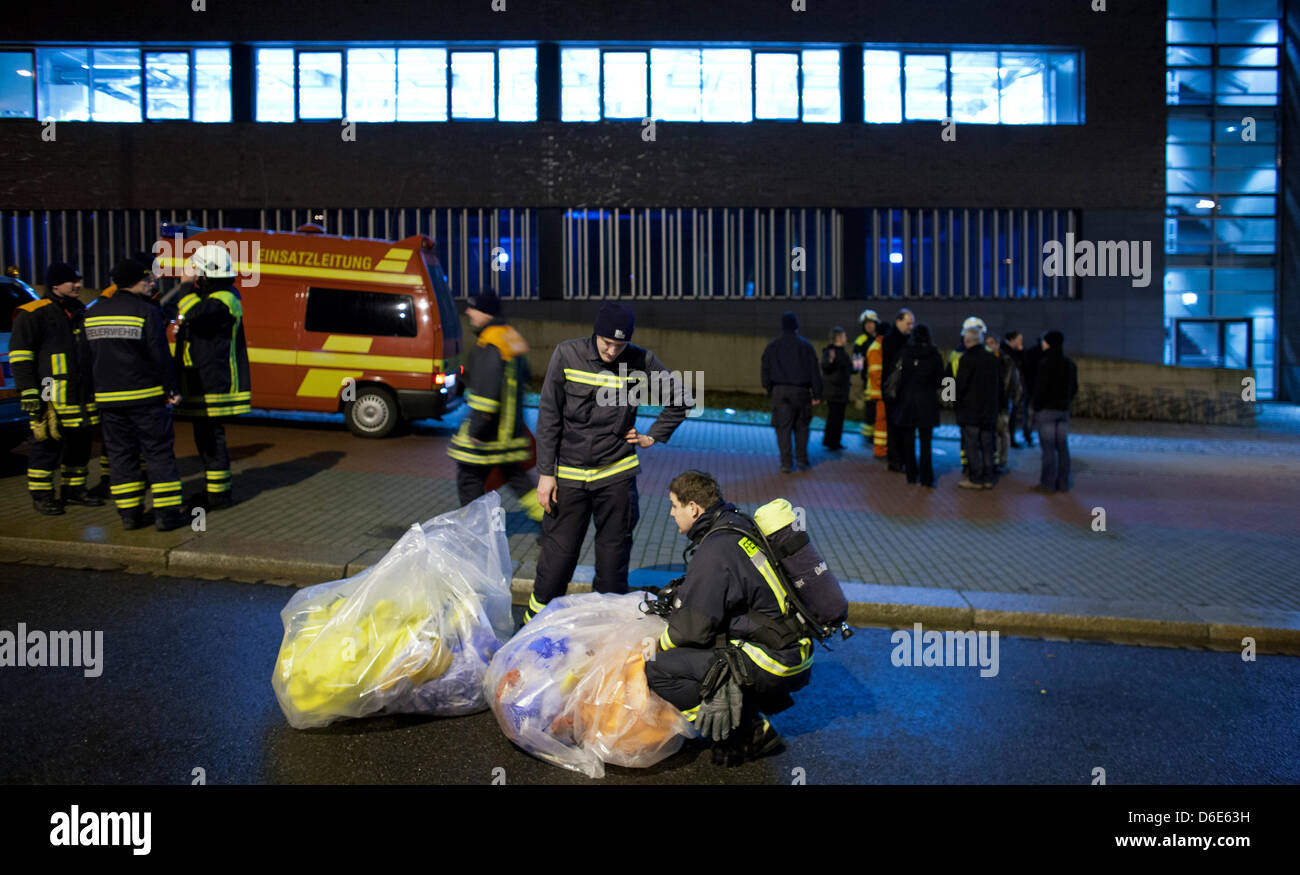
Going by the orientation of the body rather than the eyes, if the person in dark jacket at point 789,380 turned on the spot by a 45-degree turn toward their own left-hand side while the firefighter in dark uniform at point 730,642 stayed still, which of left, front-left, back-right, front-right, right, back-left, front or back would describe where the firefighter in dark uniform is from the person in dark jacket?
back-left

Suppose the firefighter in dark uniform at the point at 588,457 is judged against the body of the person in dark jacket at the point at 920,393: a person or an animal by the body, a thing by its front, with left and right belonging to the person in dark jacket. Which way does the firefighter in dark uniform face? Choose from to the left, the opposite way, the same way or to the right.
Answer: the opposite way

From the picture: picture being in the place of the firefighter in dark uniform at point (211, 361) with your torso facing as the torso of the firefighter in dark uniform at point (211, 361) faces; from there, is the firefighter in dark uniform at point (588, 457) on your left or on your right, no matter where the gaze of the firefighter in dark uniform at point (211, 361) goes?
on your left

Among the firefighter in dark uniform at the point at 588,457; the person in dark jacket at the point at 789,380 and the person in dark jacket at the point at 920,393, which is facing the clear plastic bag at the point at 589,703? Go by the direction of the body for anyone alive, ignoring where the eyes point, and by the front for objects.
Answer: the firefighter in dark uniform

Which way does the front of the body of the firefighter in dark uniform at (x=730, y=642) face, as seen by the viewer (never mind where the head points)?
to the viewer's left

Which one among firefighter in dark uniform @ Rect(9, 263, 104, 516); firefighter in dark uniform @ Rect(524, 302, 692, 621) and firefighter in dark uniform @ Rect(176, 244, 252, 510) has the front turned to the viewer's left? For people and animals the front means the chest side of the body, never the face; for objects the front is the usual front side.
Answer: firefighter in dark uniform @ Rect(176, 244, 252, 510)

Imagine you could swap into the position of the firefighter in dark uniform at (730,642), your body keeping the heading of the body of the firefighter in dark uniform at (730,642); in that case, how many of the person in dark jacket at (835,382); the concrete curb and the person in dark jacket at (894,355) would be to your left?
0

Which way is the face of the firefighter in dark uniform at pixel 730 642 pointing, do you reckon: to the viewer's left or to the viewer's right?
to the viewer's left
